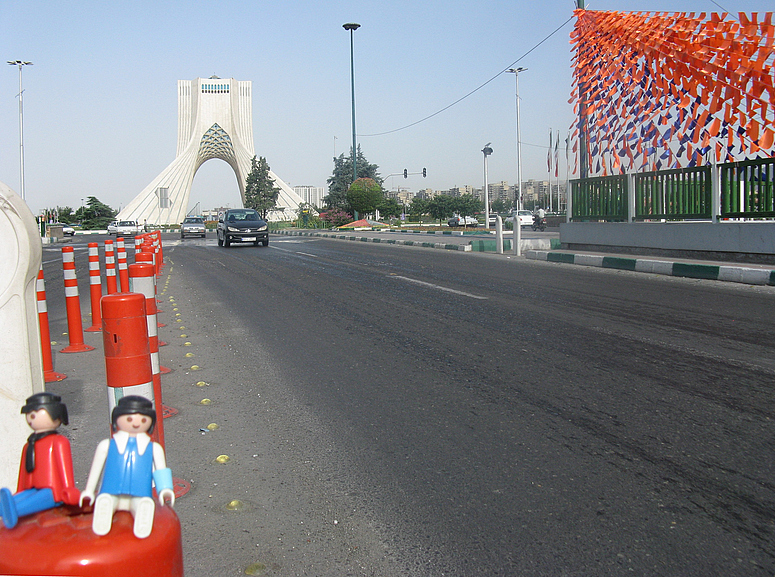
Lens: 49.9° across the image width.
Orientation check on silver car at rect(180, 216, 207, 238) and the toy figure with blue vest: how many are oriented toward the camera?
2

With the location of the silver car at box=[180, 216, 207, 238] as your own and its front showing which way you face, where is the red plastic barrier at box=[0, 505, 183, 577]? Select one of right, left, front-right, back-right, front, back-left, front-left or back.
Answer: front

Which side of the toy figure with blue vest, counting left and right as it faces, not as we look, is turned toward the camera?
front

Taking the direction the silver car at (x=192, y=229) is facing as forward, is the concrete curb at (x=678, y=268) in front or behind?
in front

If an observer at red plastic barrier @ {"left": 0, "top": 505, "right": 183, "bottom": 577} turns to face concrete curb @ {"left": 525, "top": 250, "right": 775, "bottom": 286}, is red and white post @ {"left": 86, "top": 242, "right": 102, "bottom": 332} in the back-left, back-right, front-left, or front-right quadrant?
front-left

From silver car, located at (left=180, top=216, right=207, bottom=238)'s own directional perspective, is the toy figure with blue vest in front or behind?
in front

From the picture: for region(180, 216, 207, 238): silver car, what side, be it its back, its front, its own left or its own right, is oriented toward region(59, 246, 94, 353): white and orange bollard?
front

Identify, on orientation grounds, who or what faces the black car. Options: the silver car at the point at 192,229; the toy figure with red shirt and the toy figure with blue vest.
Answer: the silver car

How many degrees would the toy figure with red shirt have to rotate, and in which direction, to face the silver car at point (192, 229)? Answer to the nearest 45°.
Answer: approximately 135° to its right

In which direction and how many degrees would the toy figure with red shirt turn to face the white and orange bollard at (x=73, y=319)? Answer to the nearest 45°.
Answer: approximately 135° to its right

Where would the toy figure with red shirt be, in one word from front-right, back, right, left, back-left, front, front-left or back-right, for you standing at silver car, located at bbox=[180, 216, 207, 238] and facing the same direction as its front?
front

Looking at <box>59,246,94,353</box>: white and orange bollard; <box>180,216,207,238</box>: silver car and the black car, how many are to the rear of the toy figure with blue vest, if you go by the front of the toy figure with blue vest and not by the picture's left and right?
3

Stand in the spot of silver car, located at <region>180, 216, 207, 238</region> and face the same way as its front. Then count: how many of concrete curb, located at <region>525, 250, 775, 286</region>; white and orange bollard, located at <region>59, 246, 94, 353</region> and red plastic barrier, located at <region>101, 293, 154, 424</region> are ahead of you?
3

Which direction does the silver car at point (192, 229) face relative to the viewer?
toward the camera
